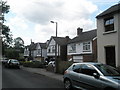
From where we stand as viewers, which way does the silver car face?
facing the viewer and to the right of the viewer

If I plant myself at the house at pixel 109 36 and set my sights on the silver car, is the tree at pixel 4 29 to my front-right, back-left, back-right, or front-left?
back-right

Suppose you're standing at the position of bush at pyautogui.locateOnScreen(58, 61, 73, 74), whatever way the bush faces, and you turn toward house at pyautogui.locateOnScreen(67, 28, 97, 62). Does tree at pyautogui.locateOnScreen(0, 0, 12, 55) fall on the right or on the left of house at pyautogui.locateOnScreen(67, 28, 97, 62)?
left

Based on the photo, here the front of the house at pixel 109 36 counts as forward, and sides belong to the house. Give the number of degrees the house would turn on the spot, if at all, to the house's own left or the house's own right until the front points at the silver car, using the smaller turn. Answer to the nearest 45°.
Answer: approximately 45° to the house's own left

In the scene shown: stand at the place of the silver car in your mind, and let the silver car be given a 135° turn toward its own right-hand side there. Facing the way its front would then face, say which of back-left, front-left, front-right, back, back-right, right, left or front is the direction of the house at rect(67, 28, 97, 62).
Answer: right

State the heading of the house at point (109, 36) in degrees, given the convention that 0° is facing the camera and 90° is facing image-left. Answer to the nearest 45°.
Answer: approximately 45°

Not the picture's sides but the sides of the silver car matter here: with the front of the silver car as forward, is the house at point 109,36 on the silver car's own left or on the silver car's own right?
on the silver car's own left

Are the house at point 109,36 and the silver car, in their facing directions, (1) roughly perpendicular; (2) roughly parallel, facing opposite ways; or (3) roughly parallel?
roughly perpendicular
